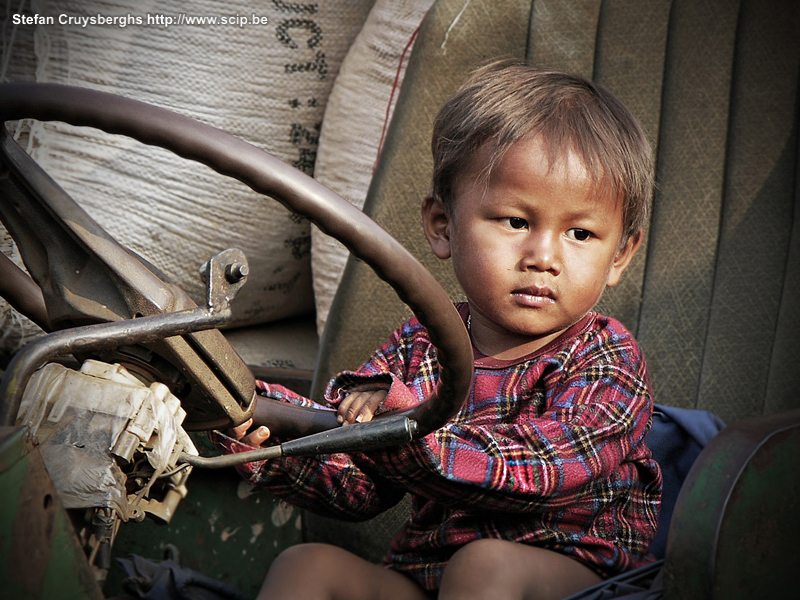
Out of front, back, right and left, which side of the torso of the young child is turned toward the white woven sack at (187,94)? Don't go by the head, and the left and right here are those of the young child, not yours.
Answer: right

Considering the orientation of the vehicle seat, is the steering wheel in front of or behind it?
in front

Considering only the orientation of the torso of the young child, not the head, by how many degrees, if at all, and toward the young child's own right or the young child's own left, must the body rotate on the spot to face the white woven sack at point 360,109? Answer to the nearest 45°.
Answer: approximately 135° to the young child's own right

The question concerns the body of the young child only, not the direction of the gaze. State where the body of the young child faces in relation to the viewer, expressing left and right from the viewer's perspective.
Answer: facing the viewer and to the left of the viewer
